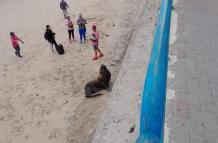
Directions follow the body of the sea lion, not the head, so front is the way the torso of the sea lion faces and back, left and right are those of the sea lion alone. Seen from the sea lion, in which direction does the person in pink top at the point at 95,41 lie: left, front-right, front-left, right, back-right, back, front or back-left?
front-left

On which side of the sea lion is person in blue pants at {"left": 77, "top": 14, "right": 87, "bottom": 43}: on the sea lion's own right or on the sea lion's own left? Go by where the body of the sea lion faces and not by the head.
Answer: on the sea lion's own left

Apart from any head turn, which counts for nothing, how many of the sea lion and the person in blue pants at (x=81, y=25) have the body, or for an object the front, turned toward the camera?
1

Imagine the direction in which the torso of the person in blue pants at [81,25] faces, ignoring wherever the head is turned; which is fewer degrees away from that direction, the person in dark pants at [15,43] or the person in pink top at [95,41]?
the person in pink top

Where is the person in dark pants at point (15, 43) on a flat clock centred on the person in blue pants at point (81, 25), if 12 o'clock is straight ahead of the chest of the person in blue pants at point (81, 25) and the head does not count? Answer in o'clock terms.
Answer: the person in dark pants at point (15, 43) is roughly at 3 o'clock from the person in blue pants at point (81, 25).

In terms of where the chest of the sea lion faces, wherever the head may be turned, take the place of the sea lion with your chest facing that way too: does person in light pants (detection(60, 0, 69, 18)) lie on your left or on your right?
on your left

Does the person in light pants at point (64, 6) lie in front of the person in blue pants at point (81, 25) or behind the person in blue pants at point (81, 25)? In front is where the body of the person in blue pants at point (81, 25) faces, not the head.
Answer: behind

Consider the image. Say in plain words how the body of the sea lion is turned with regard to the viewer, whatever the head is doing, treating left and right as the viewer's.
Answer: facing away from the viewer and to the right of the viewer

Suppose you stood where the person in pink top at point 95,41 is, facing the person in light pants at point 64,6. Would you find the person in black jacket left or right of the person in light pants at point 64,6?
left

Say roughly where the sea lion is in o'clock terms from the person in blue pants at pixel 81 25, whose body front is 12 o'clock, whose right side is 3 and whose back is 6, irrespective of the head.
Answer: The sea lion is roughly at 12 o'clock from the person in blue pants.
